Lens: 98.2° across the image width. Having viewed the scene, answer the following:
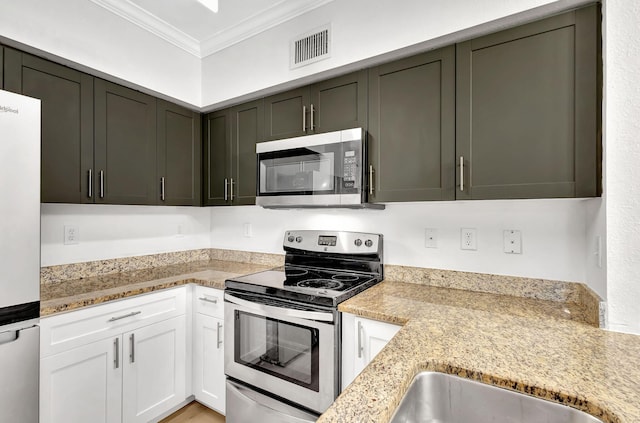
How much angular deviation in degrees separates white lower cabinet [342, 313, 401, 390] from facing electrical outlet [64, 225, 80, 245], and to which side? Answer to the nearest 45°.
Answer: approximately 45° to its right

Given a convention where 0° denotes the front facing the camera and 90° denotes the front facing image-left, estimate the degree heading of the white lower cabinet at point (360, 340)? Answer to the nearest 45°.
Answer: approximately 45°

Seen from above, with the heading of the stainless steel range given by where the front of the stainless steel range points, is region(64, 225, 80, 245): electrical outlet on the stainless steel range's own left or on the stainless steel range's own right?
on the stainless steel range's own right

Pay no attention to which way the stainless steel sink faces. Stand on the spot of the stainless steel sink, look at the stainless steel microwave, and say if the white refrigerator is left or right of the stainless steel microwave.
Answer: left

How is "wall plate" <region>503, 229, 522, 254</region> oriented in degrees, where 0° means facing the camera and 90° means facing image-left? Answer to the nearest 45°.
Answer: approximately 0°

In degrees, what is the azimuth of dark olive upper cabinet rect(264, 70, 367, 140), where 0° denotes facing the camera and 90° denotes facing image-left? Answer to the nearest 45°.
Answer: approximately 45°

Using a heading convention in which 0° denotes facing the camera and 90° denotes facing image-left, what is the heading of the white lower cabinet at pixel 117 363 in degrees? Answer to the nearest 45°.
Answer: approximately 315°

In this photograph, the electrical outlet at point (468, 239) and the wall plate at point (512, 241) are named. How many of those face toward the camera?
2

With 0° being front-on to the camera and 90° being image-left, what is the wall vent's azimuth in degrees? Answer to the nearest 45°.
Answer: approximately 45°
